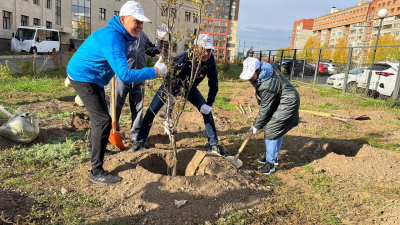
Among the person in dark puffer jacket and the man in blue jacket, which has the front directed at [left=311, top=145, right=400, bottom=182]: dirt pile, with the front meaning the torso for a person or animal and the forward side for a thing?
the man in blue jacket

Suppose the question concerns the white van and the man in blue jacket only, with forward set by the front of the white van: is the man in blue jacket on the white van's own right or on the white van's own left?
on the white van's own left

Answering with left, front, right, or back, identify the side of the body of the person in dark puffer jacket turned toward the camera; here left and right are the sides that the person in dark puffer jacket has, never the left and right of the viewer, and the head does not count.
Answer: left

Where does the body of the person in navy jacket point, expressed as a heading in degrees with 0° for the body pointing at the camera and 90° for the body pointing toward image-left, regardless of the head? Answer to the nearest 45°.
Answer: approximately 0°

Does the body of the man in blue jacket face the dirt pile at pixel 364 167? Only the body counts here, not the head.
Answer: yes

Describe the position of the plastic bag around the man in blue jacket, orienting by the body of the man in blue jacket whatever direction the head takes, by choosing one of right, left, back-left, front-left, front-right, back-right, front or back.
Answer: back-left

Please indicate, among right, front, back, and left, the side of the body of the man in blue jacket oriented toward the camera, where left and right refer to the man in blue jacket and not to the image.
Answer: right
